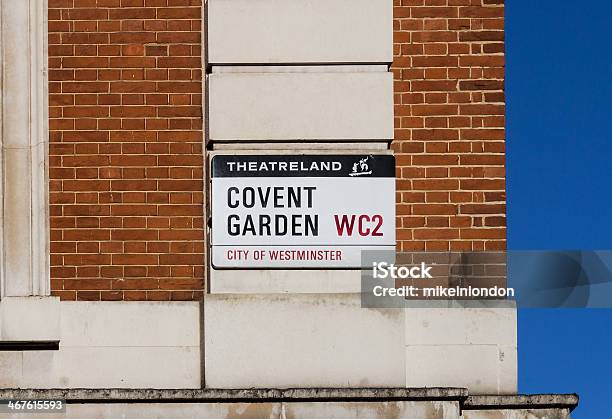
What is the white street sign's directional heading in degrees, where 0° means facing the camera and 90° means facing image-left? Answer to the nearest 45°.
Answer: approximately 0°
